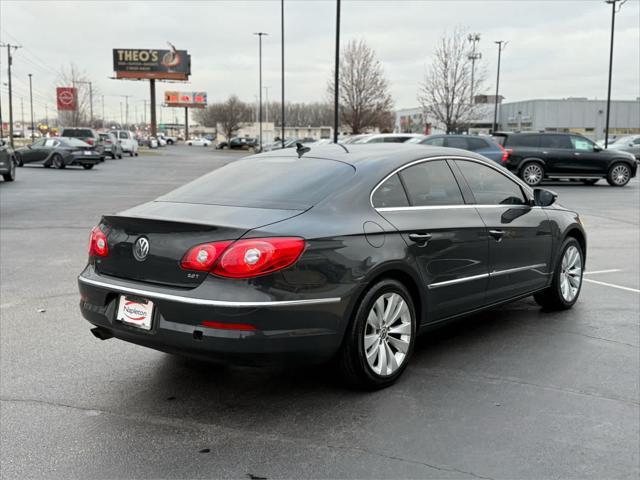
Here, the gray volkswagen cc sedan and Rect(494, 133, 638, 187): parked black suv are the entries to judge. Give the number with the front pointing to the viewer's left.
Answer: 0

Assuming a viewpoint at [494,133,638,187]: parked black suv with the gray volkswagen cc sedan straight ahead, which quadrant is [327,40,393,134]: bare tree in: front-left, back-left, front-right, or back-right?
back-right

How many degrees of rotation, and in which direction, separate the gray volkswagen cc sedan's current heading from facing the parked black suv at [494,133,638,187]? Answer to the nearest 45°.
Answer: approximately 45° to its left

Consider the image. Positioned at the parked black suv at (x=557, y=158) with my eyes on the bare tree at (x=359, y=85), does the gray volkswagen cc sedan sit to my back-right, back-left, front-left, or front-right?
back-left

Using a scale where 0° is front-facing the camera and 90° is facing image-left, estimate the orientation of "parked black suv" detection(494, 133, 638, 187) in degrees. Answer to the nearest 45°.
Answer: approximately 270°

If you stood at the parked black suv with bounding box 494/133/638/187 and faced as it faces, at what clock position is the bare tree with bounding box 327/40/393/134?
The bare tree is roughly at 8 o'clock from the parked black suv.

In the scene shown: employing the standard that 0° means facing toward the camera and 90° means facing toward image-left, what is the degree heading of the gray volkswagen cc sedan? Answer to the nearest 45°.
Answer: approximately 225°

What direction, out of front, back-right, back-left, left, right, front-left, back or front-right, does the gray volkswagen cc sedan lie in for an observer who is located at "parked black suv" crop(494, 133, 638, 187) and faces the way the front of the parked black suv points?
right

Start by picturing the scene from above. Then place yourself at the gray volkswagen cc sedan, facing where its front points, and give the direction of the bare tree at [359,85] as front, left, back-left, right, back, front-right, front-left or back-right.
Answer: front-left
